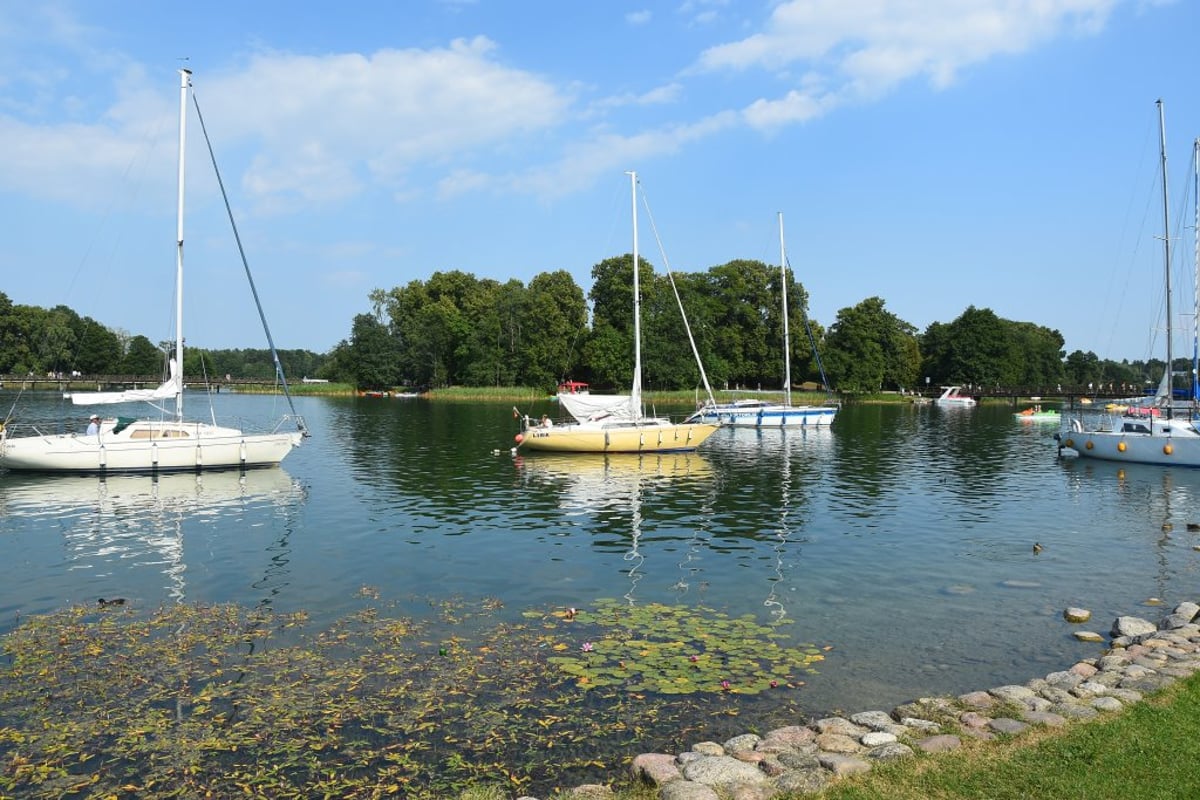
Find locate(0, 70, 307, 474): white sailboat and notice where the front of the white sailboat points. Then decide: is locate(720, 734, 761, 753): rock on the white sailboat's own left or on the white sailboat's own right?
on the white sailboat's own right

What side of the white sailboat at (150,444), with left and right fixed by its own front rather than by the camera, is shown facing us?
right
